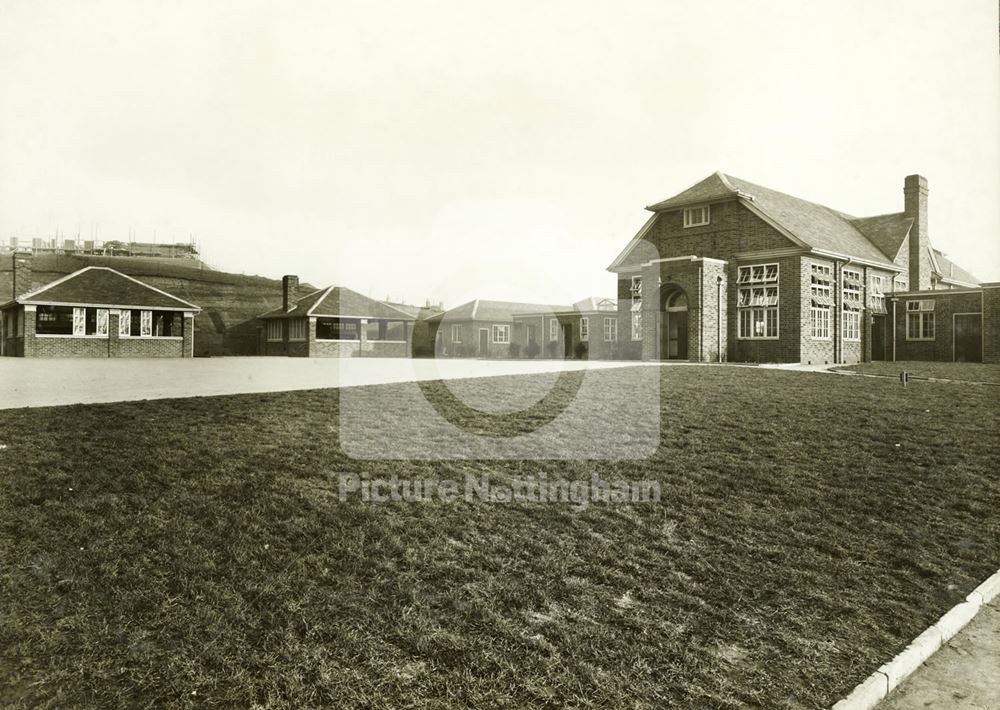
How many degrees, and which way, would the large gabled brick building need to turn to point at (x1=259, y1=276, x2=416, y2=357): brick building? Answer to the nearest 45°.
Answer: approximately 45° to its right

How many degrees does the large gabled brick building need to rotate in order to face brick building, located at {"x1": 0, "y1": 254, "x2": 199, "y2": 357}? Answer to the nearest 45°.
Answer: approximately 45° to its right

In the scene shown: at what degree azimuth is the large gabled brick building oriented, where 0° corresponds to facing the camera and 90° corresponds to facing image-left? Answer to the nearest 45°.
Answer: approximately 45°

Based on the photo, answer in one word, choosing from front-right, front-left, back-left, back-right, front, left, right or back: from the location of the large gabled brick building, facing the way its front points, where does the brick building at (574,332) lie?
right
